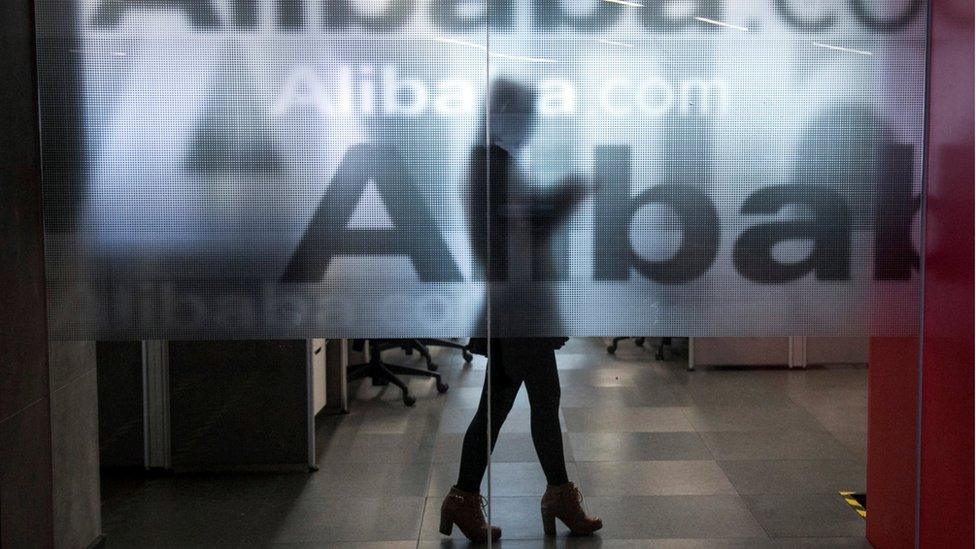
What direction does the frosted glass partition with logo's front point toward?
toward the camera

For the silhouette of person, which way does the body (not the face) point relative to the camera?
to the viewer's right

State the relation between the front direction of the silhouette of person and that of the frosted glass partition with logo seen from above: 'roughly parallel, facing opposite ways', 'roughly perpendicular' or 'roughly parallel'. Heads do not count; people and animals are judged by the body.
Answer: roughly perpendicular
